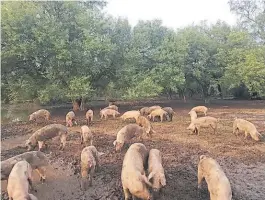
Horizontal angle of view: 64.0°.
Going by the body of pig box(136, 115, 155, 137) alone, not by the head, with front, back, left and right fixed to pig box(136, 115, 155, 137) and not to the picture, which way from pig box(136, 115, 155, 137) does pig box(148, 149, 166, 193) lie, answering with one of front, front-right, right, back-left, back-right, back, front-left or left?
front-right

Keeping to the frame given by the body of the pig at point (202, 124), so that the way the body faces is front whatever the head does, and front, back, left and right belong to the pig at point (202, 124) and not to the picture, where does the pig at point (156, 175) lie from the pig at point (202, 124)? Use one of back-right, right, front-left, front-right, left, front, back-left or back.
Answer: left

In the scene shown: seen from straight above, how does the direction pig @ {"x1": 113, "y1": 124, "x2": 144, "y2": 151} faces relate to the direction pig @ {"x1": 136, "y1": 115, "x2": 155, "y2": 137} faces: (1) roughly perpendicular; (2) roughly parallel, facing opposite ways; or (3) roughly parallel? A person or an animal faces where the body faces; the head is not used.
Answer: roughly perpendicular

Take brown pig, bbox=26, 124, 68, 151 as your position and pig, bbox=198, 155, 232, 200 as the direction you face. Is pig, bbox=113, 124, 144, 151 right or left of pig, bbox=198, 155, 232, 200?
left

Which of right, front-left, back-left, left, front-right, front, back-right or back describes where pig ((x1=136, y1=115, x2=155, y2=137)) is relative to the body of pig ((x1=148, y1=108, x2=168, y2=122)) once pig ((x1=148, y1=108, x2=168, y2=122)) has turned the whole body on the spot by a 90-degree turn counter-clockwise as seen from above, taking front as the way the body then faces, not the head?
front

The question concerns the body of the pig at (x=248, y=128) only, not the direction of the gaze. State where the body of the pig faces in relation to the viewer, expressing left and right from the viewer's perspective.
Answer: facing the viewer and to the right of the viewer

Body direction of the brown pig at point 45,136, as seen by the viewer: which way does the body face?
to the viewer's left

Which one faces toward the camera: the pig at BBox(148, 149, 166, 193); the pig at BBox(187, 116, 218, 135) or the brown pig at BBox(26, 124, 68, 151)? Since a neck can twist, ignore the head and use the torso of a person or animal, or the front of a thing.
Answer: the pig at BBox(148, 149, 166, 193)

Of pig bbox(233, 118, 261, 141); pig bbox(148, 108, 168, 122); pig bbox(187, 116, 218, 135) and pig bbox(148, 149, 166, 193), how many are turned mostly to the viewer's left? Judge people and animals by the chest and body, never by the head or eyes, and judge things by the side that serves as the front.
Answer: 2

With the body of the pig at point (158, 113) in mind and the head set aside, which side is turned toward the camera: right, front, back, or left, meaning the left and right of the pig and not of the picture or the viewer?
left

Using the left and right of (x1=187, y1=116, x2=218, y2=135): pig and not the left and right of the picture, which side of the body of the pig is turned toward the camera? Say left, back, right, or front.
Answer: left
